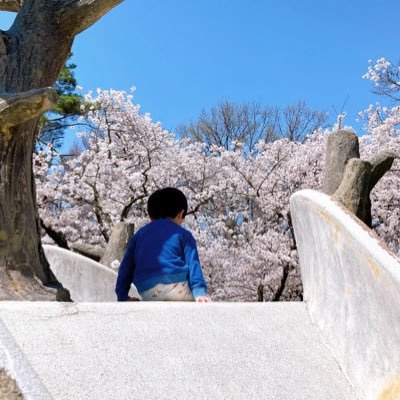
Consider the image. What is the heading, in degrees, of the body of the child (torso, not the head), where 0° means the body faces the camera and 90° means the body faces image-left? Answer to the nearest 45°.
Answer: approximately 180°

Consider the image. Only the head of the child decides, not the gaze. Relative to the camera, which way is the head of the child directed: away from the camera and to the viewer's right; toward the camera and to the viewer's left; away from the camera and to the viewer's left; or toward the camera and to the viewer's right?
away from the camera and to the viewer's right

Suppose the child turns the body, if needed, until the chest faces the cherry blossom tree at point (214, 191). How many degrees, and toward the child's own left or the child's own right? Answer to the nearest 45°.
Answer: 0° — they already face it

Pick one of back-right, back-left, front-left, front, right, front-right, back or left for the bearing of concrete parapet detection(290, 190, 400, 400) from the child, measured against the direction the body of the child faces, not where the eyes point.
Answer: back-right

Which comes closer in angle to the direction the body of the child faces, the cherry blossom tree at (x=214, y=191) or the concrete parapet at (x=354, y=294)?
the cherry blossom tree
